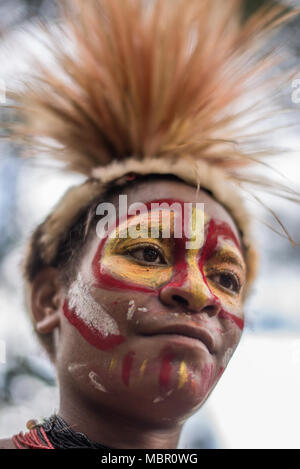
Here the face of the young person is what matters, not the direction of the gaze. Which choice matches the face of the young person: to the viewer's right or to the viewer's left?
to the viewer's right
